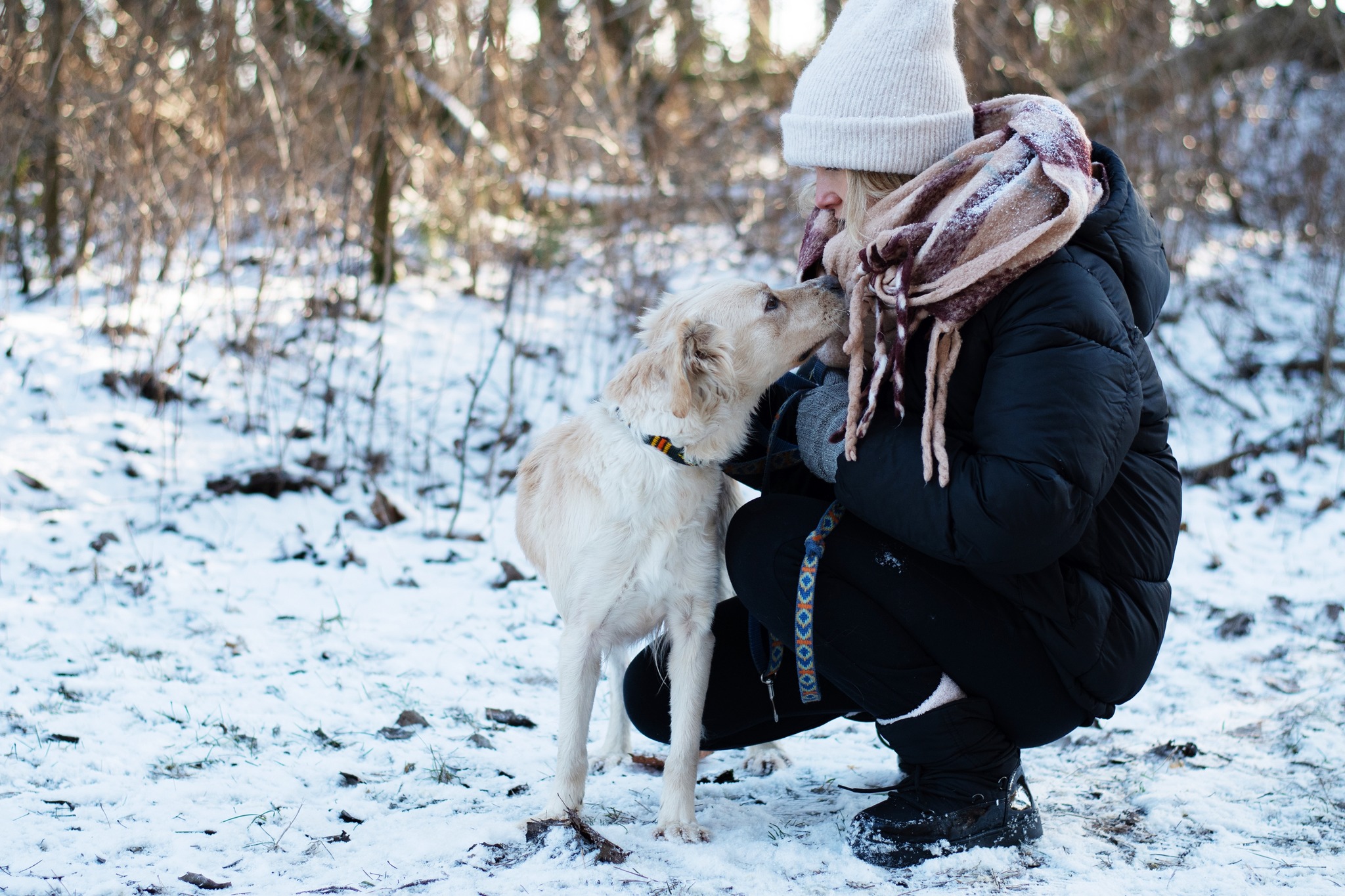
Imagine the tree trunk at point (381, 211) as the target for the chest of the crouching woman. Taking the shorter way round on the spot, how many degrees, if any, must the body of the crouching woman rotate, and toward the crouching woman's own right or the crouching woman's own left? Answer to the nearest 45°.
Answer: approximately 45° to the crouching woman's own right

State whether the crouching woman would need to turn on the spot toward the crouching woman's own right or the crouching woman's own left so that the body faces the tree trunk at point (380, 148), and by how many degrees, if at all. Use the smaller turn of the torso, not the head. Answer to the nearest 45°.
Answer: approximately 45° to the crouching woman's own right

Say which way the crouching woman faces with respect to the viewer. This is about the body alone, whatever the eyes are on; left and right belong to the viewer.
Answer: facing to the left of the viewer

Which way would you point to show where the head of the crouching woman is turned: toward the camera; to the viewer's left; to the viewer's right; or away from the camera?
to the viewer's left

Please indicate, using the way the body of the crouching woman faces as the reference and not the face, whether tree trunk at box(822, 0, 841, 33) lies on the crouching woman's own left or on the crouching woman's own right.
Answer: on the crouching woman's own right

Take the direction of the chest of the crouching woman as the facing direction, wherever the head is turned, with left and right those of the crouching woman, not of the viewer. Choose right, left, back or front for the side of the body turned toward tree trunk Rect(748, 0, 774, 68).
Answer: right

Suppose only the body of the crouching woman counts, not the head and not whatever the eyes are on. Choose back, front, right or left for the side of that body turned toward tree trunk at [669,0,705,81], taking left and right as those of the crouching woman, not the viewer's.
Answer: right

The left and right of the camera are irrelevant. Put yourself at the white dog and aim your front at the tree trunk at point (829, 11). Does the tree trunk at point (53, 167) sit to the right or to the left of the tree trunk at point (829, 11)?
left

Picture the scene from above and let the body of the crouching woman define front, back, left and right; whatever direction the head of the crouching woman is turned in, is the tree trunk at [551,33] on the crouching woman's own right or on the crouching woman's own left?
on the crouching woman's own right
